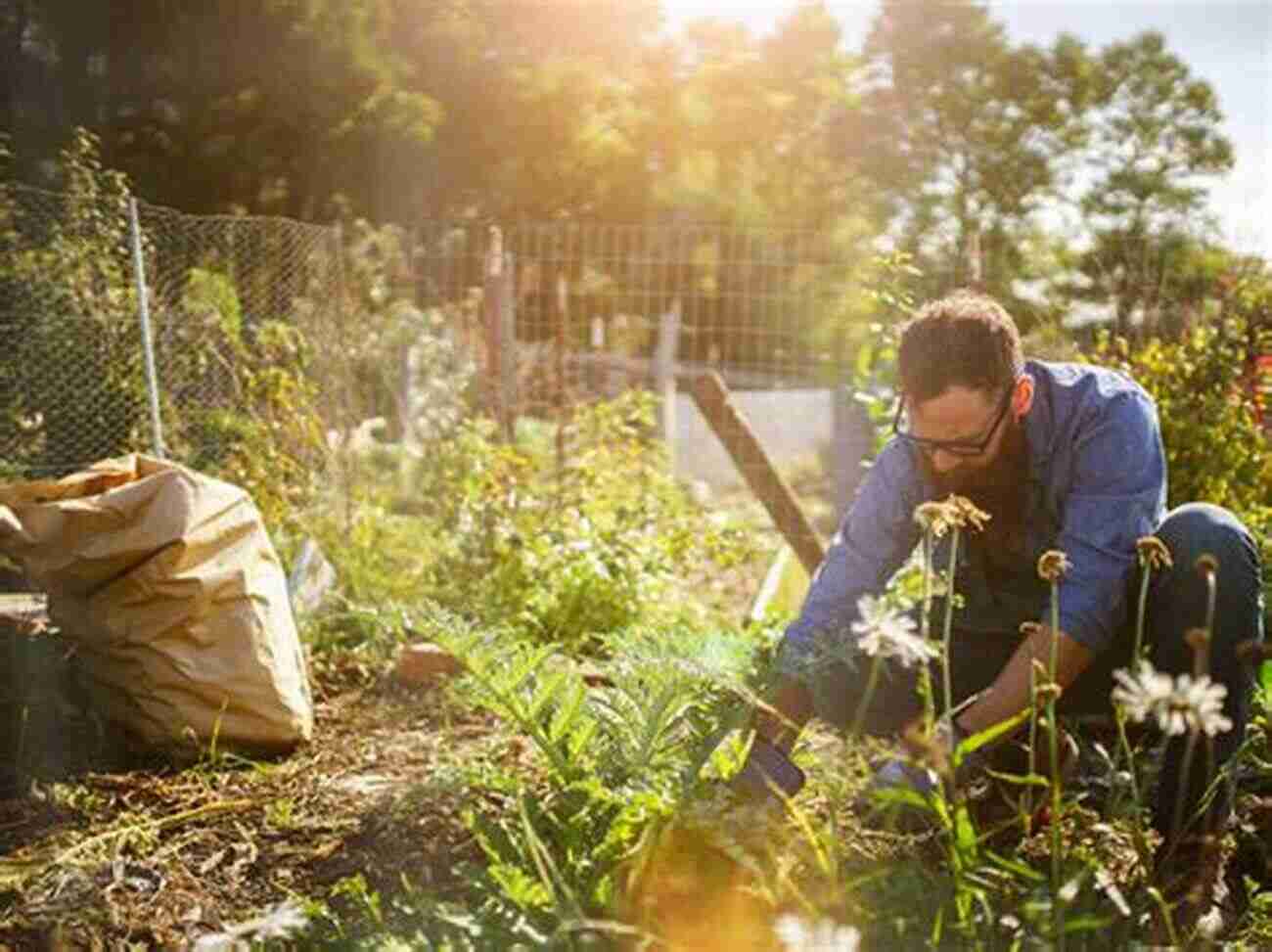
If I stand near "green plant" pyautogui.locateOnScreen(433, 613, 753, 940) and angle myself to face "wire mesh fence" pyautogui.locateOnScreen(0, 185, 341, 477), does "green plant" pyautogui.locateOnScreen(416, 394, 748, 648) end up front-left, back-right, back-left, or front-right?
front-right

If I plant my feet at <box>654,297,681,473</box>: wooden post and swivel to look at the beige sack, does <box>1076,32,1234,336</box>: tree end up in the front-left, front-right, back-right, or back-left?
back-left

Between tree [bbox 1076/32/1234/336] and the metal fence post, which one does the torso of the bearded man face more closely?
the metal fence post

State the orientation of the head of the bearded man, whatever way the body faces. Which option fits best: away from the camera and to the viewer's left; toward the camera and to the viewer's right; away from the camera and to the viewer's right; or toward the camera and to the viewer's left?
toward the camera and to the viewer's left

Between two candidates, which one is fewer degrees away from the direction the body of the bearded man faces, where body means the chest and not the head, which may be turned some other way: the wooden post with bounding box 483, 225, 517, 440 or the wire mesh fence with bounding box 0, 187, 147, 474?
the wire mesh fence

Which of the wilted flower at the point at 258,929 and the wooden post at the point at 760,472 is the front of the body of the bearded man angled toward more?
the wilted flower

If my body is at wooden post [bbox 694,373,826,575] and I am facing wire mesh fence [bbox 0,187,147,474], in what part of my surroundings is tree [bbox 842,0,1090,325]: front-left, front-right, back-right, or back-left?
back-right

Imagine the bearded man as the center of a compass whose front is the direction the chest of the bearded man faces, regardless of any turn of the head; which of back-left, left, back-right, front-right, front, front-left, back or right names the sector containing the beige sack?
front-right

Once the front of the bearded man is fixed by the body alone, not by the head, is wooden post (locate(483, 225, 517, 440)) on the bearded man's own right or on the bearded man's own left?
on the bearded man's own right

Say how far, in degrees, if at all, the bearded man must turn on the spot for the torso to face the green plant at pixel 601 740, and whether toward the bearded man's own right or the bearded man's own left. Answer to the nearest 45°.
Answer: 0° — they already face it

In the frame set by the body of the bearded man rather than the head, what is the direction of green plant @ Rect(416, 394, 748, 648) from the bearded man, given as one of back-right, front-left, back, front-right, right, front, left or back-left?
right

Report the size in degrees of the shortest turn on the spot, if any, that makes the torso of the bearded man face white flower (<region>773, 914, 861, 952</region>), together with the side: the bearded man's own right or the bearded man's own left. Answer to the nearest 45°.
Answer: approximately 45° to the bearded man's own left

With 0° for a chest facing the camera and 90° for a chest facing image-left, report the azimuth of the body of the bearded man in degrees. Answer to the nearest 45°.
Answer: approximately 45°

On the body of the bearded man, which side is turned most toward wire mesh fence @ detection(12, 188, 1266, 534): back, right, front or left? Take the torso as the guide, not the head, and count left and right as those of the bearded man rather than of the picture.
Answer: right

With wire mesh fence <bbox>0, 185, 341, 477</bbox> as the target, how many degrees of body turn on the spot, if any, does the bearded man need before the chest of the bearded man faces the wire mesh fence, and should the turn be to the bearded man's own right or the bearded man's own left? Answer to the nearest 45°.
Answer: approximately 90° to the bearded man's own right
